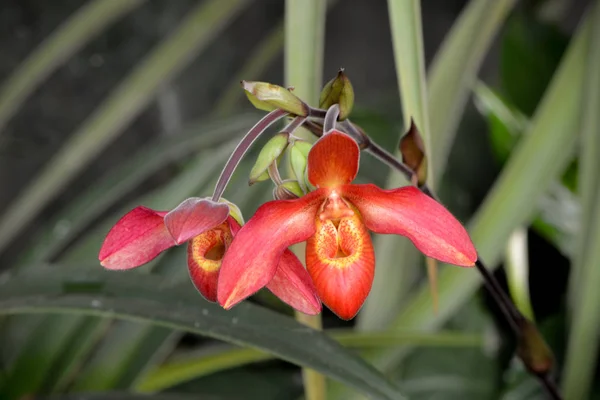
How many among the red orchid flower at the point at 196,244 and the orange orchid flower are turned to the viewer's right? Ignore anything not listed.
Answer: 0

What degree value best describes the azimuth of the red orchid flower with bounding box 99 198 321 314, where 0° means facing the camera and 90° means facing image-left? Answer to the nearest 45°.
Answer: approximately 45°
